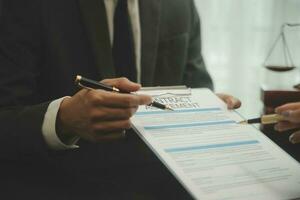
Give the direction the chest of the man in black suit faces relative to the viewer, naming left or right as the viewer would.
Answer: facing the viewer and to the right of the viewer
